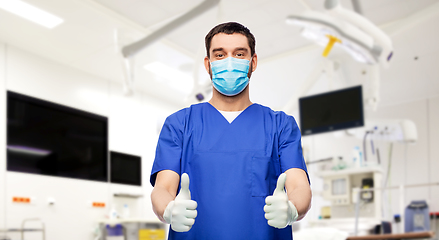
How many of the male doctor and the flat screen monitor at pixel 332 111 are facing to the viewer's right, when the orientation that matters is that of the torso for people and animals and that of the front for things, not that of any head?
0

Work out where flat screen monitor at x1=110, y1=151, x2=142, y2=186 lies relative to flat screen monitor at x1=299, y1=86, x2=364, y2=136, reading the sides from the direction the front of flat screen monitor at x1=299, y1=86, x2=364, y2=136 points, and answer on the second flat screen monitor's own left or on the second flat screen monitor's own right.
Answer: on the second flat screen monitor's own right

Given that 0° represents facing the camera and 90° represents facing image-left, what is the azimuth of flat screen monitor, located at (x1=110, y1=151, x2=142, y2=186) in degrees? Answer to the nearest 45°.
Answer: approximately 315°

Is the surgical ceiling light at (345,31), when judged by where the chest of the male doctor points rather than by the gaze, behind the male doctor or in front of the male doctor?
behind

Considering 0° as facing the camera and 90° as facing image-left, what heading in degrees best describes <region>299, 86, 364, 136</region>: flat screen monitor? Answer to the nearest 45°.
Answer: approximately 45°
